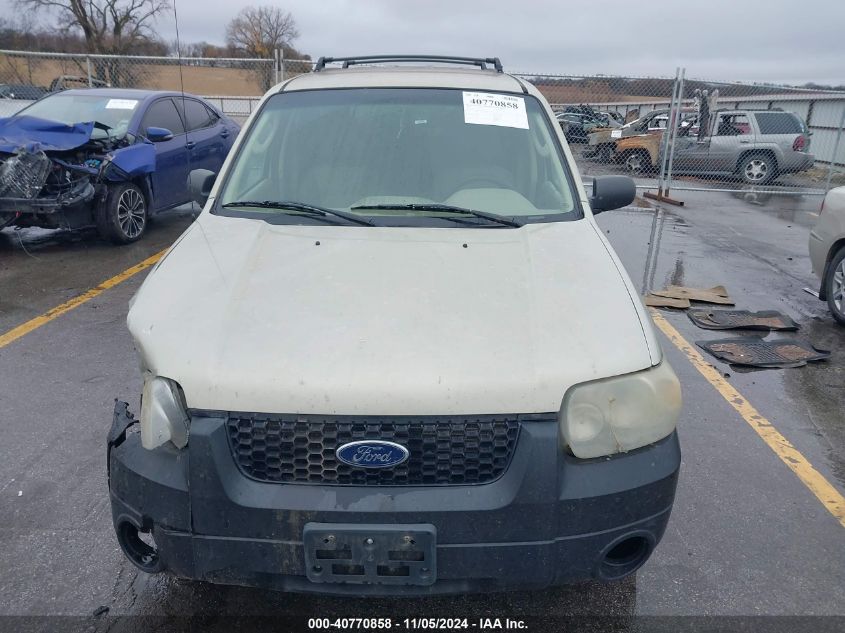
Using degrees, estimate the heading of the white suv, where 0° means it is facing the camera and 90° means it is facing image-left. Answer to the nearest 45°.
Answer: approximately 0°

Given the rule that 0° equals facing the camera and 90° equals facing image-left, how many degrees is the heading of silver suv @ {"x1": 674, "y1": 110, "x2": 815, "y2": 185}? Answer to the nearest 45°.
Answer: approximately 90°

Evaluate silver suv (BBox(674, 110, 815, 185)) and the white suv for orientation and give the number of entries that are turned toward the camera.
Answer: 1

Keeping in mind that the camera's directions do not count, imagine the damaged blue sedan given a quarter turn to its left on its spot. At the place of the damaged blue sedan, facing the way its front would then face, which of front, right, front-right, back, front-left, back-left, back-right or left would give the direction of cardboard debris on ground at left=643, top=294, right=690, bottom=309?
front

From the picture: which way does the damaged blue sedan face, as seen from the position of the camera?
facing the viewer and to the left of the viewer

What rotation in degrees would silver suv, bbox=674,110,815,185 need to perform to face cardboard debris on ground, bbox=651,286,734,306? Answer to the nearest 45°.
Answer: approximately 90° to its left

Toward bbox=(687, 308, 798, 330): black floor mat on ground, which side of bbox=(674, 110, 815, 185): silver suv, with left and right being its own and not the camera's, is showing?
left

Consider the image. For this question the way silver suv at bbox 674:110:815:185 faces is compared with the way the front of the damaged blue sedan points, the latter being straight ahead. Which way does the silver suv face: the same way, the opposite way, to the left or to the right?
to the right

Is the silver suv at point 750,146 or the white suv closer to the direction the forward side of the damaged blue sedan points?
the white suv
